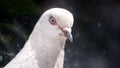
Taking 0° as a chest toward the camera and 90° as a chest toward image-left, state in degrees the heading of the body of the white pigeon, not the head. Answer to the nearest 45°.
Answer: approximately 315°
